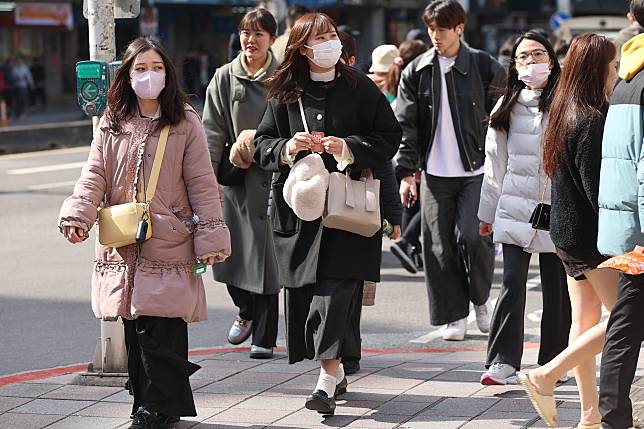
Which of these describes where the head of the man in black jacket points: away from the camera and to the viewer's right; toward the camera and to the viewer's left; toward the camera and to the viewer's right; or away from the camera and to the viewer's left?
toward the camera and to the viewer's left

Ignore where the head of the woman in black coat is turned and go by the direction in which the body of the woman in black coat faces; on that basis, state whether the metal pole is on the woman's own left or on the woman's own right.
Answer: on the woman's own right

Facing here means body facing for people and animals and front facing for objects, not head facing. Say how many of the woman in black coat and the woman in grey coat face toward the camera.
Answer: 2

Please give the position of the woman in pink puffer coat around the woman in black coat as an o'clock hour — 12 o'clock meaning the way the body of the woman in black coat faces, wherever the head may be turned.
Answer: The woman in pink puffer coat is roughly at 2 o'clock from the woman in black coat.

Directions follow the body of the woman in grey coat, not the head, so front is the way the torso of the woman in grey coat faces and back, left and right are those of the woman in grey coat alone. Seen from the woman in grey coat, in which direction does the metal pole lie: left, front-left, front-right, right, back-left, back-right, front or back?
front-right

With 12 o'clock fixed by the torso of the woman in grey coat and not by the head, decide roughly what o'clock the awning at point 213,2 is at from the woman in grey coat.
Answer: The awning is roughly at 6 o'clock from the woman in grey coat.

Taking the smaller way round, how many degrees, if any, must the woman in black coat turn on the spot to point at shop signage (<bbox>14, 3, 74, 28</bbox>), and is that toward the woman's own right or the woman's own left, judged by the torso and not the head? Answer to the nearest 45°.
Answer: approximately 180°

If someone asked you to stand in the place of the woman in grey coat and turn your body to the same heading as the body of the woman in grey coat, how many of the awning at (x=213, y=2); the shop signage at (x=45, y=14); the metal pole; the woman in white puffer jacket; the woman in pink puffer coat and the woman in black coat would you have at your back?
2

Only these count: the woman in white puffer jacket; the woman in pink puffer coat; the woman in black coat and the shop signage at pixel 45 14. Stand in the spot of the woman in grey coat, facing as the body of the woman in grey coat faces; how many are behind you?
1

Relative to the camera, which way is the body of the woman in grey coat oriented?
toward the camera
